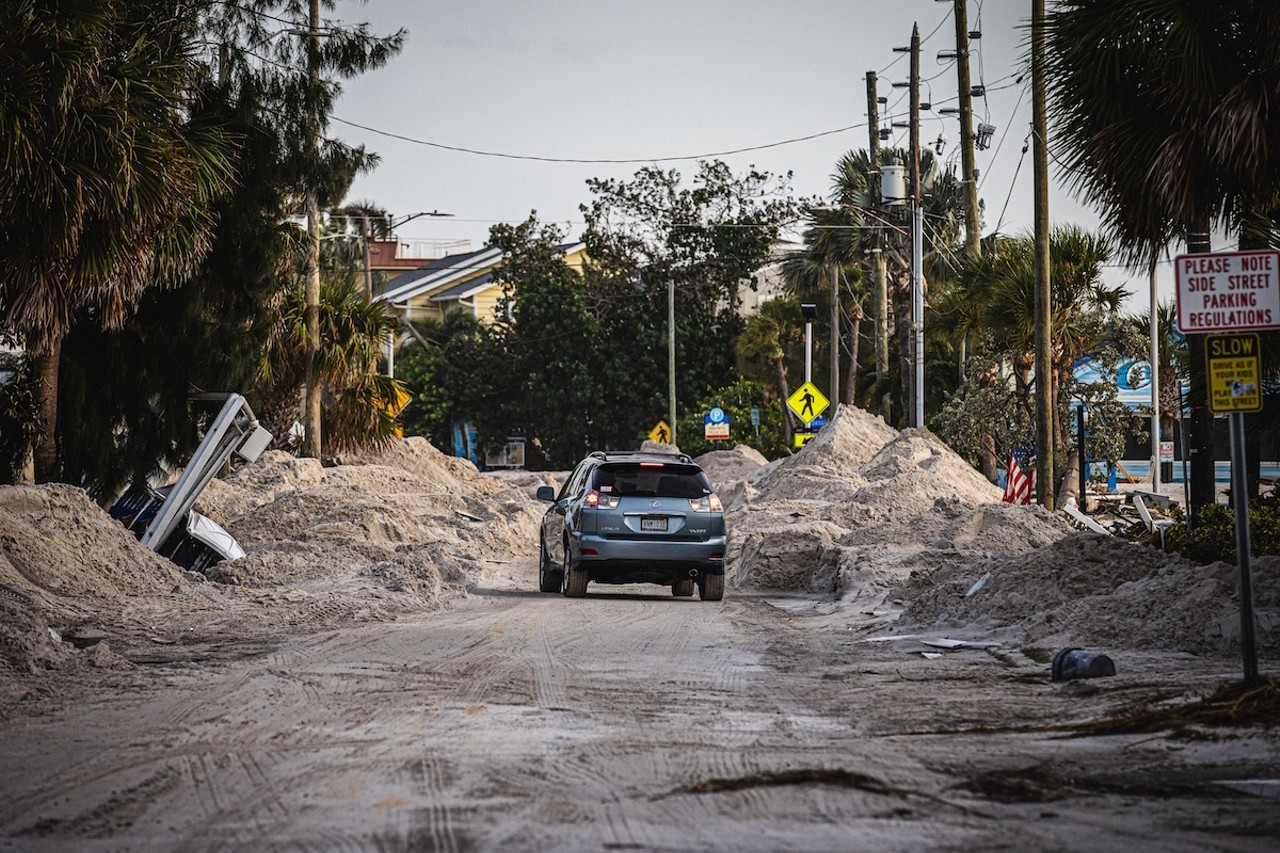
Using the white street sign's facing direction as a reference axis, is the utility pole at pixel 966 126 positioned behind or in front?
behind

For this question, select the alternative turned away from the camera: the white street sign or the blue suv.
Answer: the blue suv

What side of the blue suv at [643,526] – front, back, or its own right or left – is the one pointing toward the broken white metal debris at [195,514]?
left

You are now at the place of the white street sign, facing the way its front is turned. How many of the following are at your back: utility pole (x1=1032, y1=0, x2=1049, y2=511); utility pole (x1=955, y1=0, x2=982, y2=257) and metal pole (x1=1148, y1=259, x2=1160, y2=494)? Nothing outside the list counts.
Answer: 3

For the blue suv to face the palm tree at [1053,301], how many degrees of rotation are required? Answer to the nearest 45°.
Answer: approximately 45° to its right

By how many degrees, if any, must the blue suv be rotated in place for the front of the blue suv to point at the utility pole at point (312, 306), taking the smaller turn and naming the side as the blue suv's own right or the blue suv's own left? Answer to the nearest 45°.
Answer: approximately 45° to the blue suv's own left

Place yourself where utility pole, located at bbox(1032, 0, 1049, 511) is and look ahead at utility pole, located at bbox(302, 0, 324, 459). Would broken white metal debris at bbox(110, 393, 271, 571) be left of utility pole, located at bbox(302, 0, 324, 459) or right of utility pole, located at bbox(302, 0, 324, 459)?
left

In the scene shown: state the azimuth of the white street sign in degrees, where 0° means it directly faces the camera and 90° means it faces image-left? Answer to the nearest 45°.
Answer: approximately 0°

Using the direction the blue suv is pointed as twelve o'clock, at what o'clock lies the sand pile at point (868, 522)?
The sand pile is roughly at 1 o'clock from the blue suv.

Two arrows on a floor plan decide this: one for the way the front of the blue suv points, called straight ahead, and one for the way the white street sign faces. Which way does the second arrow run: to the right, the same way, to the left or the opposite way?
the opposite way

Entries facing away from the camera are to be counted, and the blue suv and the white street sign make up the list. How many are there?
1

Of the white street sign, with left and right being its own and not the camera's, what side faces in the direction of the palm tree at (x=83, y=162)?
right

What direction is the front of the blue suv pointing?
away from the camera

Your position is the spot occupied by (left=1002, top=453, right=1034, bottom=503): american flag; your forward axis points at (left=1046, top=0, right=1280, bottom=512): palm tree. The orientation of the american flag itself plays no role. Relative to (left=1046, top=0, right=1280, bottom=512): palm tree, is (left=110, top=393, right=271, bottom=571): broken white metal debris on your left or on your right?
right
